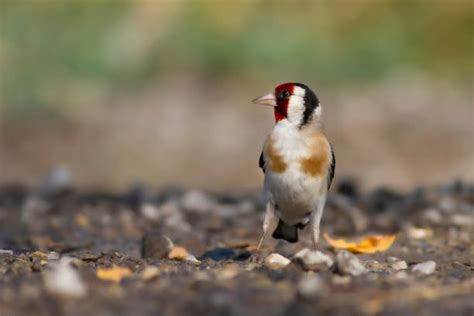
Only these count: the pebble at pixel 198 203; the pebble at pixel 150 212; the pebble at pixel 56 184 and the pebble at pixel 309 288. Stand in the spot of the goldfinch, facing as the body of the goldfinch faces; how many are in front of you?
1

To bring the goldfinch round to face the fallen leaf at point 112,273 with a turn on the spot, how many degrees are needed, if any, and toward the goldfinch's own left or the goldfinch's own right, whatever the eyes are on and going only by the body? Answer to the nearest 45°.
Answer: approximately 45° to the goldfinch's own right

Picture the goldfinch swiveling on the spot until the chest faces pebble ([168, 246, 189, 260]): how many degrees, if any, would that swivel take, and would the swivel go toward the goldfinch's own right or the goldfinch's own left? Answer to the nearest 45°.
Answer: approximately 90° to the goldfinch's own right

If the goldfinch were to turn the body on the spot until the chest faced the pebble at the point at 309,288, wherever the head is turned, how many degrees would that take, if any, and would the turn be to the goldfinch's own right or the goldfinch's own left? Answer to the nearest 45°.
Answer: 0° — it already faces it

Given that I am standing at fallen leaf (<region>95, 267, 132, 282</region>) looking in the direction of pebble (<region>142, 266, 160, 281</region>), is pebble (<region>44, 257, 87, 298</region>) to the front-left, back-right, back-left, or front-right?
back-right

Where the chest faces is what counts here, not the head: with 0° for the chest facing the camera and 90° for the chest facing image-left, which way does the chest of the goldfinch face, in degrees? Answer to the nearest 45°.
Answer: approximately 0°

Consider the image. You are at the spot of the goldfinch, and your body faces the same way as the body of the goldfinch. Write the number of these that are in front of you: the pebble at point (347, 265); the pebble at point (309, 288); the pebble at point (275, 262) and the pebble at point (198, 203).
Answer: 3

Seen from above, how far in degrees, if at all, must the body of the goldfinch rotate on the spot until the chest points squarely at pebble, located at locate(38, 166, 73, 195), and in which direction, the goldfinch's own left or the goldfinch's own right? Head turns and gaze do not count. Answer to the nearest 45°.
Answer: approximately 135° to the goldfinch's own right

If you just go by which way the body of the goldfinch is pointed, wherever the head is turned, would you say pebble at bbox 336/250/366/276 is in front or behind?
in front

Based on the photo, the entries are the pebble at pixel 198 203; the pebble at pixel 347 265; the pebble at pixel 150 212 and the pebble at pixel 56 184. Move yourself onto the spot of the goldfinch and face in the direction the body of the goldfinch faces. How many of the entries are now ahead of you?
1

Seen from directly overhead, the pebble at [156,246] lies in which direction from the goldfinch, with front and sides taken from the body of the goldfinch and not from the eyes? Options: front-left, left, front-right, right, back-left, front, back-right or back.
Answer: right

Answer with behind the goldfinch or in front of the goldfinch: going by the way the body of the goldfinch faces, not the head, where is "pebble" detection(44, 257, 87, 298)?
in front
